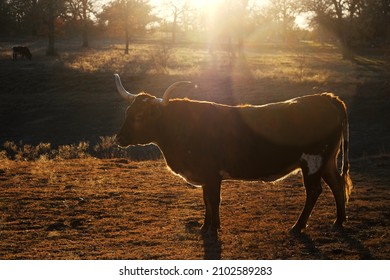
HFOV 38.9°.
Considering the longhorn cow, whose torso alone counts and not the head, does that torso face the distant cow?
no

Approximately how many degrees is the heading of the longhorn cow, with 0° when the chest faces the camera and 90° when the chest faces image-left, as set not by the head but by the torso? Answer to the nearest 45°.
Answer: approximately 90°
